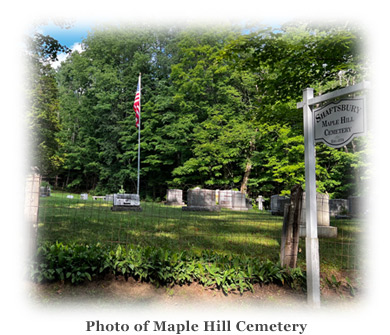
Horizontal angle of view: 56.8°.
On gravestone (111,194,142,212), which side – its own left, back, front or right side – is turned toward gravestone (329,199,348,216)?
left

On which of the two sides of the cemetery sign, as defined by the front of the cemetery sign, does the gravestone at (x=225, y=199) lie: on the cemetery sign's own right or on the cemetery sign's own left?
on the cemetery sign's own right

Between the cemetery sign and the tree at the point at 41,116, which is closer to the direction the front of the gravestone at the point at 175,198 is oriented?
the cemetery sign

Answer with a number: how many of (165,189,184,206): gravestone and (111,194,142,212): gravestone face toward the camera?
2

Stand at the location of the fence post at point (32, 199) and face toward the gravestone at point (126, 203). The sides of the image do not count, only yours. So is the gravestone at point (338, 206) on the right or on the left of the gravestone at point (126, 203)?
right

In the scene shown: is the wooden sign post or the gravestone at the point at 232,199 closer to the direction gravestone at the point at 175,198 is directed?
the wooden sign post

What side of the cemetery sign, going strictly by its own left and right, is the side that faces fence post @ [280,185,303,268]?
right

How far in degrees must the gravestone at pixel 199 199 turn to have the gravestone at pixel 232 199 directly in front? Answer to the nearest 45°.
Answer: approximately 135° to its left

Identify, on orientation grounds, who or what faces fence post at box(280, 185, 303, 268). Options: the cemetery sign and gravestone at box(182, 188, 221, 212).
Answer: the gravestone

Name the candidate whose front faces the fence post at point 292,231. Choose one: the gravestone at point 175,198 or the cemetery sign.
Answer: the gravestone

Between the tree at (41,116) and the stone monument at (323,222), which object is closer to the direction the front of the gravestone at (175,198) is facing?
the stone monument

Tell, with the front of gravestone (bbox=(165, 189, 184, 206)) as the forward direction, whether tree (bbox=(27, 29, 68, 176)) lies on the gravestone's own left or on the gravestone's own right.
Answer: on the gravestone's own right

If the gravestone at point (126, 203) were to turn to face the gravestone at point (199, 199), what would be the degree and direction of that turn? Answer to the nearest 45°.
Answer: approximately 90° to its left
